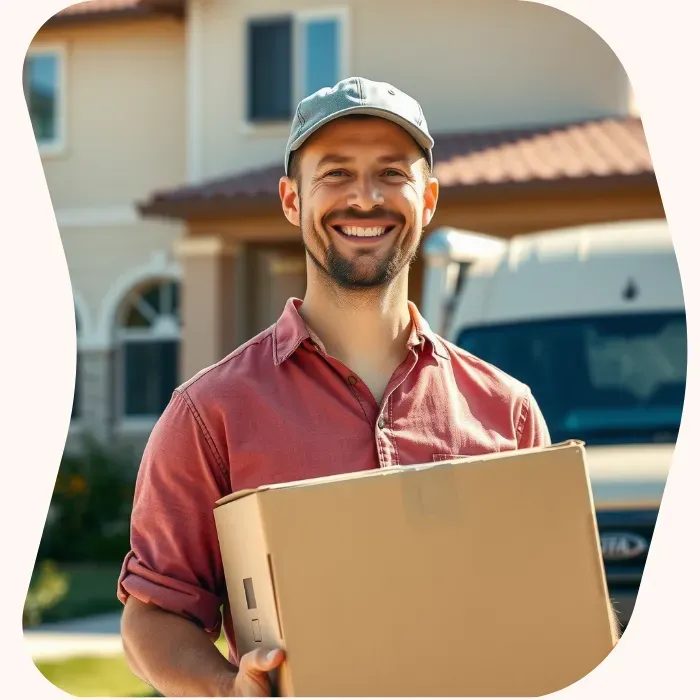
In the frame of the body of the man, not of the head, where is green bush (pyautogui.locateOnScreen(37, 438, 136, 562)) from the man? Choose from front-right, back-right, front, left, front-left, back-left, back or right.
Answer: back

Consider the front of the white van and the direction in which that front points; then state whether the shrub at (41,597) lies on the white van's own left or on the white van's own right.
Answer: on the white van's own right

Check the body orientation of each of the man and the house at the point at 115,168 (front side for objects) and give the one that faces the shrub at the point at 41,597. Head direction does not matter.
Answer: the house

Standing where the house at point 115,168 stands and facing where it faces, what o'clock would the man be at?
The man is roughly at 12 o'clock from the house.

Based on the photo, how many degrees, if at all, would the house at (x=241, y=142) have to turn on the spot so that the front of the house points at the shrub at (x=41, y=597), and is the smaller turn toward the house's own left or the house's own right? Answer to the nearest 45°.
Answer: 0° — it already faces it
